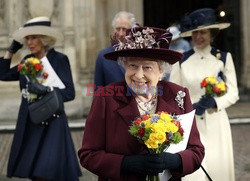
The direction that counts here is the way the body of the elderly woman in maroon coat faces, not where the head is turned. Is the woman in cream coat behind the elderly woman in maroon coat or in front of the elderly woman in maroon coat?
behind

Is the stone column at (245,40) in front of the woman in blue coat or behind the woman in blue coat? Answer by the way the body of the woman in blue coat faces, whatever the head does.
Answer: behind

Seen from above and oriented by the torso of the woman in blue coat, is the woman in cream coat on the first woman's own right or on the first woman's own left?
on the first woman's own left

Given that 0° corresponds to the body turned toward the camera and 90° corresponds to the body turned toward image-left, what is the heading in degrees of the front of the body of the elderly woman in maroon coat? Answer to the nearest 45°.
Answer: approximately 0°

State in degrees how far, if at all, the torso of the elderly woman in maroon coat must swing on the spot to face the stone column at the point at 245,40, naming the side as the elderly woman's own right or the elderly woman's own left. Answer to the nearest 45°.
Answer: approximately 180°

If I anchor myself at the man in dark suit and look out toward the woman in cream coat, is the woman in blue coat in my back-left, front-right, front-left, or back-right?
back-right
